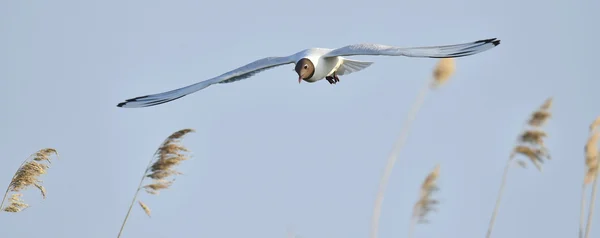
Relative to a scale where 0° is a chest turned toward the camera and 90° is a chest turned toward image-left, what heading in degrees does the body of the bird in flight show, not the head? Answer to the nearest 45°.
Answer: approximately 45°
